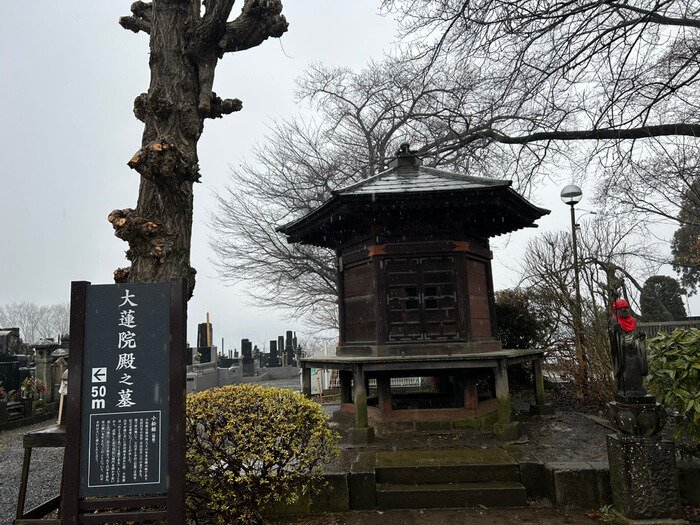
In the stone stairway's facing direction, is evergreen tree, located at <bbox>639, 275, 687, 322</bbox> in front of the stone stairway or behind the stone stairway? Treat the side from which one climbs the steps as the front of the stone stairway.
behind

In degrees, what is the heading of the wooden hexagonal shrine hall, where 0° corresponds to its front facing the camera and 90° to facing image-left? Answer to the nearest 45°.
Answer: approximately 0°

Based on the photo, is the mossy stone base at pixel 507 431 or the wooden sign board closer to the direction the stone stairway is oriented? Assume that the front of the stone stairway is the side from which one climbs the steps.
the wooden sign board

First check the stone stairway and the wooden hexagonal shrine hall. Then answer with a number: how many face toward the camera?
2

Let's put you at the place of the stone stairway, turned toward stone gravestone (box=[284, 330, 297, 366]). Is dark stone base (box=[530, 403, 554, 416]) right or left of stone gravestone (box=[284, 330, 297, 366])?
right

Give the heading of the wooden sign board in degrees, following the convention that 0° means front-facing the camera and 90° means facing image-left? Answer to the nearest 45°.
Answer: approximately 0°

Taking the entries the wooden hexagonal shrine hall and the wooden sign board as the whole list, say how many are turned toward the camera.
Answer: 2

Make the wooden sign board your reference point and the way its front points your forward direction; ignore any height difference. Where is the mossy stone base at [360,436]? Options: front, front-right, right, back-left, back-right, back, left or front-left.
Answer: back-left

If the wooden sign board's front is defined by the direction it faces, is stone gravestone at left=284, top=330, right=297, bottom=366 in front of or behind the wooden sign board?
behind
